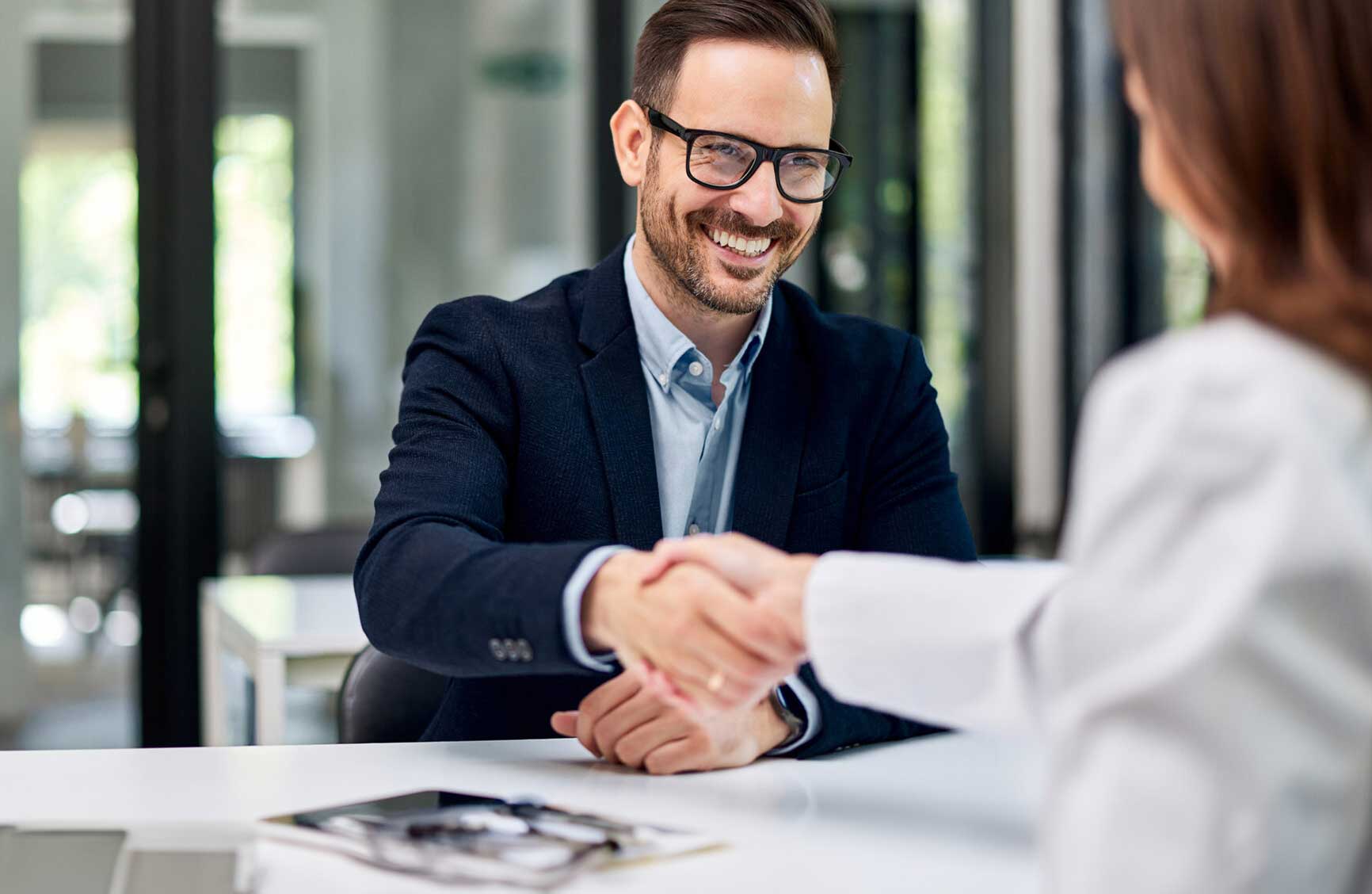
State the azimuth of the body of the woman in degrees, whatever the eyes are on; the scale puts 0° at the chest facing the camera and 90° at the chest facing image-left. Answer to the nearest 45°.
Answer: approximately 135°

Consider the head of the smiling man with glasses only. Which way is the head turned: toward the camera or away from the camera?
toward the camera

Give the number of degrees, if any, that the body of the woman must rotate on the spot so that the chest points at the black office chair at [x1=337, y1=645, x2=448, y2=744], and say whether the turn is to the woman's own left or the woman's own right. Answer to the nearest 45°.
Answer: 0° — they already face it

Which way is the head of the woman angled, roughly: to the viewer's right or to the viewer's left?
to the viewer's left

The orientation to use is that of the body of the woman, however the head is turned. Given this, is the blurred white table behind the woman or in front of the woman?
in front

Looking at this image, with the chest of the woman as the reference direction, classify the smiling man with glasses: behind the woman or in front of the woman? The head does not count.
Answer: in front
